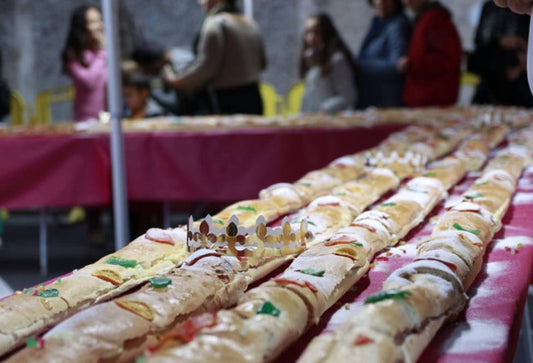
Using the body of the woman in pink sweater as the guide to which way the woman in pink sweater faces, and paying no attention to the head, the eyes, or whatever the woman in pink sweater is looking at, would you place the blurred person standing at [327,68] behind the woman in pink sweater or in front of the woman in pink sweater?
in front

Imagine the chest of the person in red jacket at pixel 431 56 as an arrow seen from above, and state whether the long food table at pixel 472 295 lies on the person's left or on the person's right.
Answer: on the person's left

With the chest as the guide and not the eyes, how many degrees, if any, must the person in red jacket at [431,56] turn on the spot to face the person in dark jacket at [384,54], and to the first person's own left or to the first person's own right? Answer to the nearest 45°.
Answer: approximately 45° to the first person's own right

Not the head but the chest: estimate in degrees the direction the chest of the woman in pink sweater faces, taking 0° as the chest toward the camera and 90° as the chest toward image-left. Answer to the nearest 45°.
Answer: approximately 315°

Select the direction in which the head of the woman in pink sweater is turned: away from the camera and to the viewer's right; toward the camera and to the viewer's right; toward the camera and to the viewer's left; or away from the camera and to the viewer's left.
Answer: toward the camera and to the viewer's right
